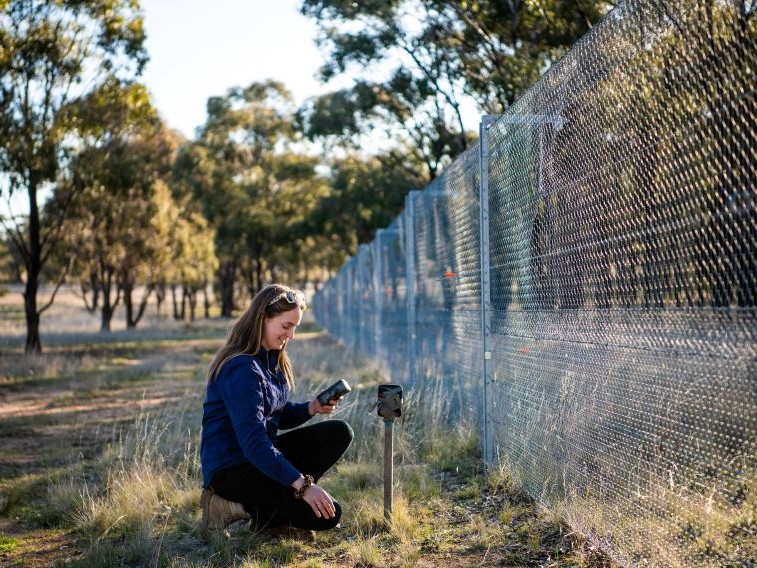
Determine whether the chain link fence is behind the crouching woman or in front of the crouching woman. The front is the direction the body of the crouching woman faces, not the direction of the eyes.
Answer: in front

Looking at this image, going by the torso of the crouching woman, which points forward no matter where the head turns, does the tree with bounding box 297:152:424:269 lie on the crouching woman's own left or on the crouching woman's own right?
on the crouching woman's own left

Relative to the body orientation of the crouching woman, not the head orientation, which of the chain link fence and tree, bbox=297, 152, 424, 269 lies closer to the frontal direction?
the chain link fence

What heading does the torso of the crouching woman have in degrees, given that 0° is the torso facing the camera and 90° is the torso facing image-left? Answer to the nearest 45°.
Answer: approximately 270°

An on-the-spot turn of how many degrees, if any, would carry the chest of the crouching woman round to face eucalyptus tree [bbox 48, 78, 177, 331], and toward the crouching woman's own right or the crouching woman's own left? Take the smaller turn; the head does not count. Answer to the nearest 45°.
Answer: approximately 90° to the crouching woman's own left

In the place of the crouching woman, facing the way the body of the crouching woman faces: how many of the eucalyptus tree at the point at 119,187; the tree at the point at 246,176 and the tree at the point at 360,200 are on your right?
0

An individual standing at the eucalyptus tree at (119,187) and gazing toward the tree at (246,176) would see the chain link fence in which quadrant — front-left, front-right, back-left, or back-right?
back-right

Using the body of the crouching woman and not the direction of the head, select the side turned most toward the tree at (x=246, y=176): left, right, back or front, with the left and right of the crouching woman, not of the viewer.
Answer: left

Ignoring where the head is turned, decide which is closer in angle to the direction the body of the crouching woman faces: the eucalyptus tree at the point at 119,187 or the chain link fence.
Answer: the chain link fence
